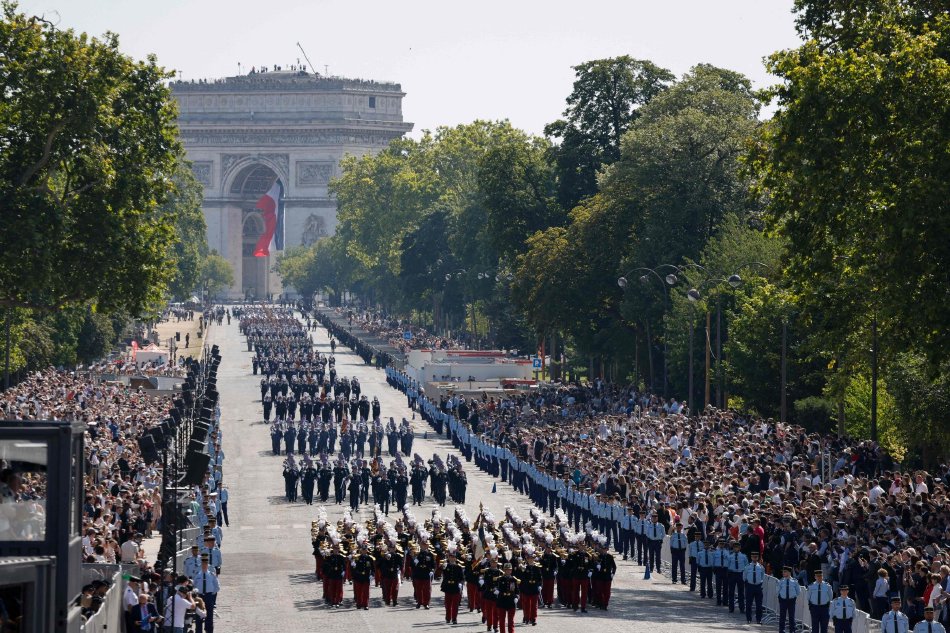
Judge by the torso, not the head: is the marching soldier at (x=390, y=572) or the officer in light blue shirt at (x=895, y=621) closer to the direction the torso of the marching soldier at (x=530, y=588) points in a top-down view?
the officer in light blue shirt

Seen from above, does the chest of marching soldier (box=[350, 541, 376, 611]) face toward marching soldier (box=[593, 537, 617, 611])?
no

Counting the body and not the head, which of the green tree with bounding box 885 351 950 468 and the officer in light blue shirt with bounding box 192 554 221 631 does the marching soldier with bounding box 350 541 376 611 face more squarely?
the officer in light blue shirt

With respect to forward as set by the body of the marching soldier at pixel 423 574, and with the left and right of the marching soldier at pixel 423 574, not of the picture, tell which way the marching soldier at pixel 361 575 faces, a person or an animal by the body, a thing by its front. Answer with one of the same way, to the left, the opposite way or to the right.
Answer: the same way

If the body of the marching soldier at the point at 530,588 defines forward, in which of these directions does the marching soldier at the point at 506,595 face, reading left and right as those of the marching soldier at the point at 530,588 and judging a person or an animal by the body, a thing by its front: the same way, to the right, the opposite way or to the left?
the same way

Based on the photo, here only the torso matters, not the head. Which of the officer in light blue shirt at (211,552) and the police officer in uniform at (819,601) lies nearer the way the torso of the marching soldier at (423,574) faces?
the police officer in uniform

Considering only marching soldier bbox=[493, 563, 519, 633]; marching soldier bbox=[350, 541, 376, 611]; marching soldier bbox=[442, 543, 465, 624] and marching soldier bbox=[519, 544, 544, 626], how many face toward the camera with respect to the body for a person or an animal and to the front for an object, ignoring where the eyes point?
4

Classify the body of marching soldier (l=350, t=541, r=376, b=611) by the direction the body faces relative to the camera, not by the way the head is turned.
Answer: toward the camera

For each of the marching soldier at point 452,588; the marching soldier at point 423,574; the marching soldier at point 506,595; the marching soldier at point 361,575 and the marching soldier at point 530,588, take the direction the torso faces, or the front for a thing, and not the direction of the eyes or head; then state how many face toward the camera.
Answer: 5

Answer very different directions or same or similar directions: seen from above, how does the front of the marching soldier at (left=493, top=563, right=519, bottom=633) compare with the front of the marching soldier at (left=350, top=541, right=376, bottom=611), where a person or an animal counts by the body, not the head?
same or similar directions

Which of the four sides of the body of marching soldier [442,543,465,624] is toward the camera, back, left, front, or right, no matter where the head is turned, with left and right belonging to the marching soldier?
front

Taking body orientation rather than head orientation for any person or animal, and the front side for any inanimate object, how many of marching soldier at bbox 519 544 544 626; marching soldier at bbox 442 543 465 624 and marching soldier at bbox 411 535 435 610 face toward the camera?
3

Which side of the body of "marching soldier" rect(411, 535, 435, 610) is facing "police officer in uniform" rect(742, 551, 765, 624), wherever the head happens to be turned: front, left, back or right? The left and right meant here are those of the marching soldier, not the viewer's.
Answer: left

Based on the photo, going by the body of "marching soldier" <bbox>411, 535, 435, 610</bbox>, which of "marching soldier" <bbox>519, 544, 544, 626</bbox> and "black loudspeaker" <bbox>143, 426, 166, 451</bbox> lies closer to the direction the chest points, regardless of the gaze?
the marching soldier
